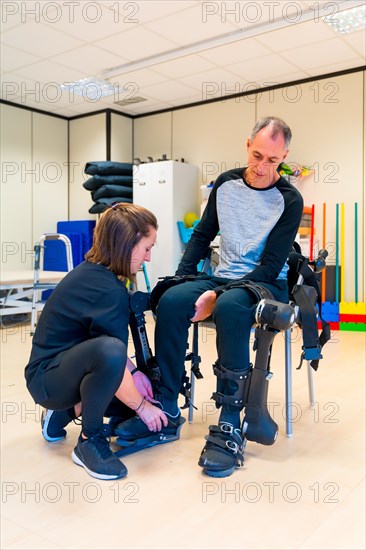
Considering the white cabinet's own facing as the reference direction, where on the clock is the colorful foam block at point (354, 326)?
The colorful foam block is roughly at 9 o'clock from the white cabinet.

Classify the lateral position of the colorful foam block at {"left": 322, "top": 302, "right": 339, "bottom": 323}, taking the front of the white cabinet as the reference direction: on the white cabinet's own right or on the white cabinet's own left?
on the white cabinet's own left

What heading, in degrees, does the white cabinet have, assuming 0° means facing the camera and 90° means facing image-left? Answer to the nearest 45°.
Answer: approximately 45°

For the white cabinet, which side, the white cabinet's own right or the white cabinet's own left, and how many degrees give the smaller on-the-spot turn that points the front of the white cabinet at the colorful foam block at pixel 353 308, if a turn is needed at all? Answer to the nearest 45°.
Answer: approximately 90° to the white cabinet's own left
